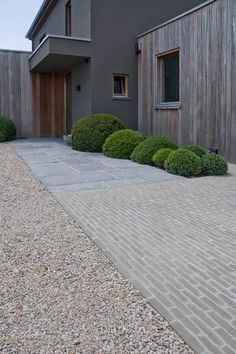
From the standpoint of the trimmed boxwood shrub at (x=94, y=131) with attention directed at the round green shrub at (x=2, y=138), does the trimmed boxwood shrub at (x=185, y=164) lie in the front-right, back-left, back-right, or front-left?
back-left

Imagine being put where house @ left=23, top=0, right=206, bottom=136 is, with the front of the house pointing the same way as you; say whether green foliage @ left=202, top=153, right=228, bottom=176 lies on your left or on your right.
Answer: on your left

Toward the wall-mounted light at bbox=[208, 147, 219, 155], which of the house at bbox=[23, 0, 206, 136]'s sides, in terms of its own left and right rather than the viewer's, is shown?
left

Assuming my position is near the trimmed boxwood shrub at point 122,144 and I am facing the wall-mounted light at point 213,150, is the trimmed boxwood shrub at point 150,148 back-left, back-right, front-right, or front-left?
front-right

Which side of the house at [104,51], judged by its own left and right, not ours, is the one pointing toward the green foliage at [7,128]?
right

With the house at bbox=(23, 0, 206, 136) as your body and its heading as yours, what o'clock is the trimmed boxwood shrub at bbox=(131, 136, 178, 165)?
The trimmed boxwood shrub is roughly at 10 o'clock from the house.

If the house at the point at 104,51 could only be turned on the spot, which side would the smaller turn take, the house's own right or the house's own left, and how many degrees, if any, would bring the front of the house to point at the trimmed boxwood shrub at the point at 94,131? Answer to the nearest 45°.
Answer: approximately 45° to the house's own left

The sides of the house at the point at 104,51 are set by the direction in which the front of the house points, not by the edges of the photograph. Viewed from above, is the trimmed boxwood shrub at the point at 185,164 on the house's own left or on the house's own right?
on the house's own left
